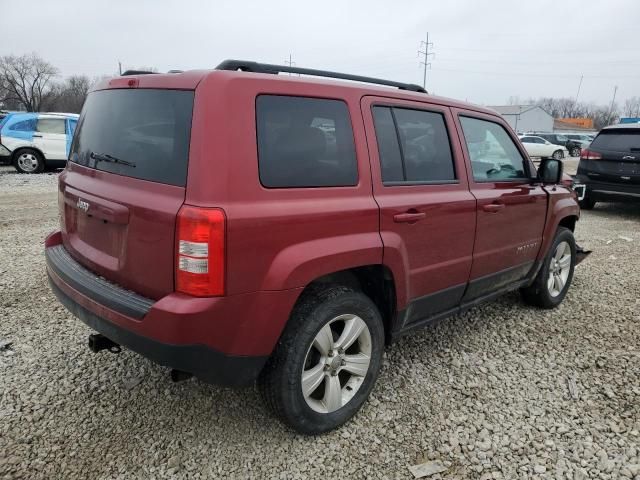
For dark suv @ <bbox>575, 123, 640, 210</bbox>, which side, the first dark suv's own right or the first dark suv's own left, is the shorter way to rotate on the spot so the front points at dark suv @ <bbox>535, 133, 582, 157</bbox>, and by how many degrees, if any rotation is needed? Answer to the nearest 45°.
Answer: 0° — it already faces it

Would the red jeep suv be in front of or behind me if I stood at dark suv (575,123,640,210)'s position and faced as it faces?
behind

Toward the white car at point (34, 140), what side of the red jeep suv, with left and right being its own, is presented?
left

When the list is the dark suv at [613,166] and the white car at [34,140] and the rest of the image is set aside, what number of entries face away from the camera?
1

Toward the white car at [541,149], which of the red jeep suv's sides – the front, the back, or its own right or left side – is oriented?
front

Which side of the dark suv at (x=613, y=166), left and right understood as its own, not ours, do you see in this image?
back

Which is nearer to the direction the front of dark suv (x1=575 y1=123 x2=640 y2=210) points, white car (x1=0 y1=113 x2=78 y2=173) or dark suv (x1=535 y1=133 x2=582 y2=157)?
the dark suv

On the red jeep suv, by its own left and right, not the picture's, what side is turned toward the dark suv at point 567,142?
front

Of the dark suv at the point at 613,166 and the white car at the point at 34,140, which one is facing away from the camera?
the dark suv

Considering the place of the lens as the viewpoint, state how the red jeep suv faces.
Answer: facing away from the viewer and to the right of the viewer
